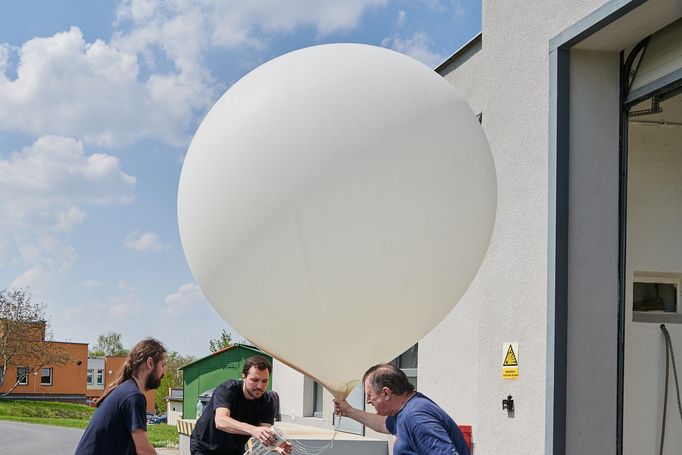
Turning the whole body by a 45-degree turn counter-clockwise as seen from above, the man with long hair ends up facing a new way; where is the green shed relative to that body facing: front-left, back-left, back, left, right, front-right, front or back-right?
front-left

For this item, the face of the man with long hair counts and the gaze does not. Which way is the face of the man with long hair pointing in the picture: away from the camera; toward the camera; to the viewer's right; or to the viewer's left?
to the viewer's right

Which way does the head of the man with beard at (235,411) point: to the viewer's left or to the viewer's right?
to the viewer's right

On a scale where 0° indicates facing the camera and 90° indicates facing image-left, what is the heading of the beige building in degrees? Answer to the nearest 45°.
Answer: approximately 45°

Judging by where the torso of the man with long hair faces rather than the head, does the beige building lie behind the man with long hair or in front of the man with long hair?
in front

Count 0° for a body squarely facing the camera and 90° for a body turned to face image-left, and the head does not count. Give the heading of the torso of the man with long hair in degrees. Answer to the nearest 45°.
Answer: approximately 270°

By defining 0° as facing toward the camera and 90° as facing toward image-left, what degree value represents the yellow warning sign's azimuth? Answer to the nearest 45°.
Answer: approximately 45°

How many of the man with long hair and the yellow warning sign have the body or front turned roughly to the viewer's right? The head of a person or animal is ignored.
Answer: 1

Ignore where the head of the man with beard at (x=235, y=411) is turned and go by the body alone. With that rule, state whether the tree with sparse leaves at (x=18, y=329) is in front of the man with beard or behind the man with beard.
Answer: behind

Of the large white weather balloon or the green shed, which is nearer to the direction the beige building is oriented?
the large white weather balloon

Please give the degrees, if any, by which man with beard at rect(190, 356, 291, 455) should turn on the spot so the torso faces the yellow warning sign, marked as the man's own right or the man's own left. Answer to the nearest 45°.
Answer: approximately 45° to the man's own left

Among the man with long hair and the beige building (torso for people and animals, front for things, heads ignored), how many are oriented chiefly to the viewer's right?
1
